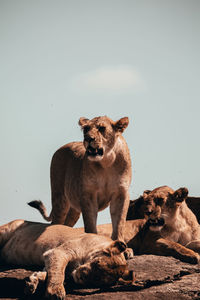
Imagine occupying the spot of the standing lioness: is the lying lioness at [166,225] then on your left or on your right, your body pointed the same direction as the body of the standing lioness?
on your left

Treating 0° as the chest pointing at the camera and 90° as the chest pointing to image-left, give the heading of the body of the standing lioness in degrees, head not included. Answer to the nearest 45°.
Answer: approximately 315°

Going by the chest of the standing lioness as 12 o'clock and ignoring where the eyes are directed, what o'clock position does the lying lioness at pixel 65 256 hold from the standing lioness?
The lying lioness is roughly at 2 o'clock from the standing lioness.
